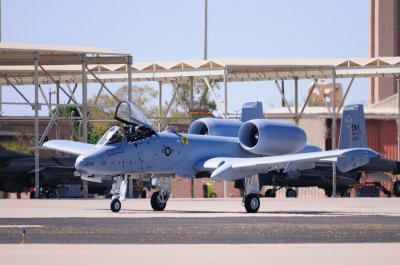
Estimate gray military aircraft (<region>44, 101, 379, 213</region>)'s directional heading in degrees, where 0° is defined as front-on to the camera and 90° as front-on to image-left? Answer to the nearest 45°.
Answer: approximately 45°
